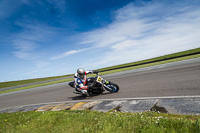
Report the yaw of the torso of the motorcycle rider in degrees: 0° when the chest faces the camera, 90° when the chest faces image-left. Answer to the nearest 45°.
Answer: approximately 315°
